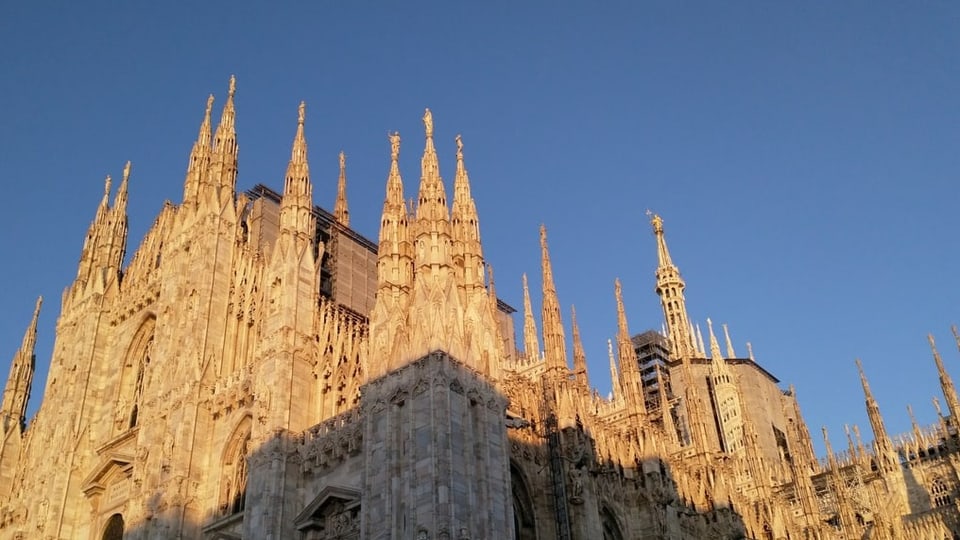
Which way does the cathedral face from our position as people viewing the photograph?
facing the viewer and to the left of the viewer
